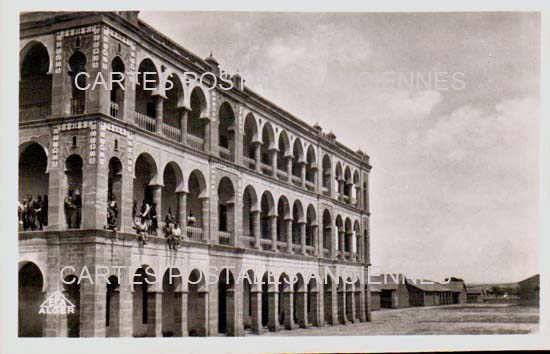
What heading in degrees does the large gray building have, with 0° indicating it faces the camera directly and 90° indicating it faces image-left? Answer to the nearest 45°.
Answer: approximately 315°
